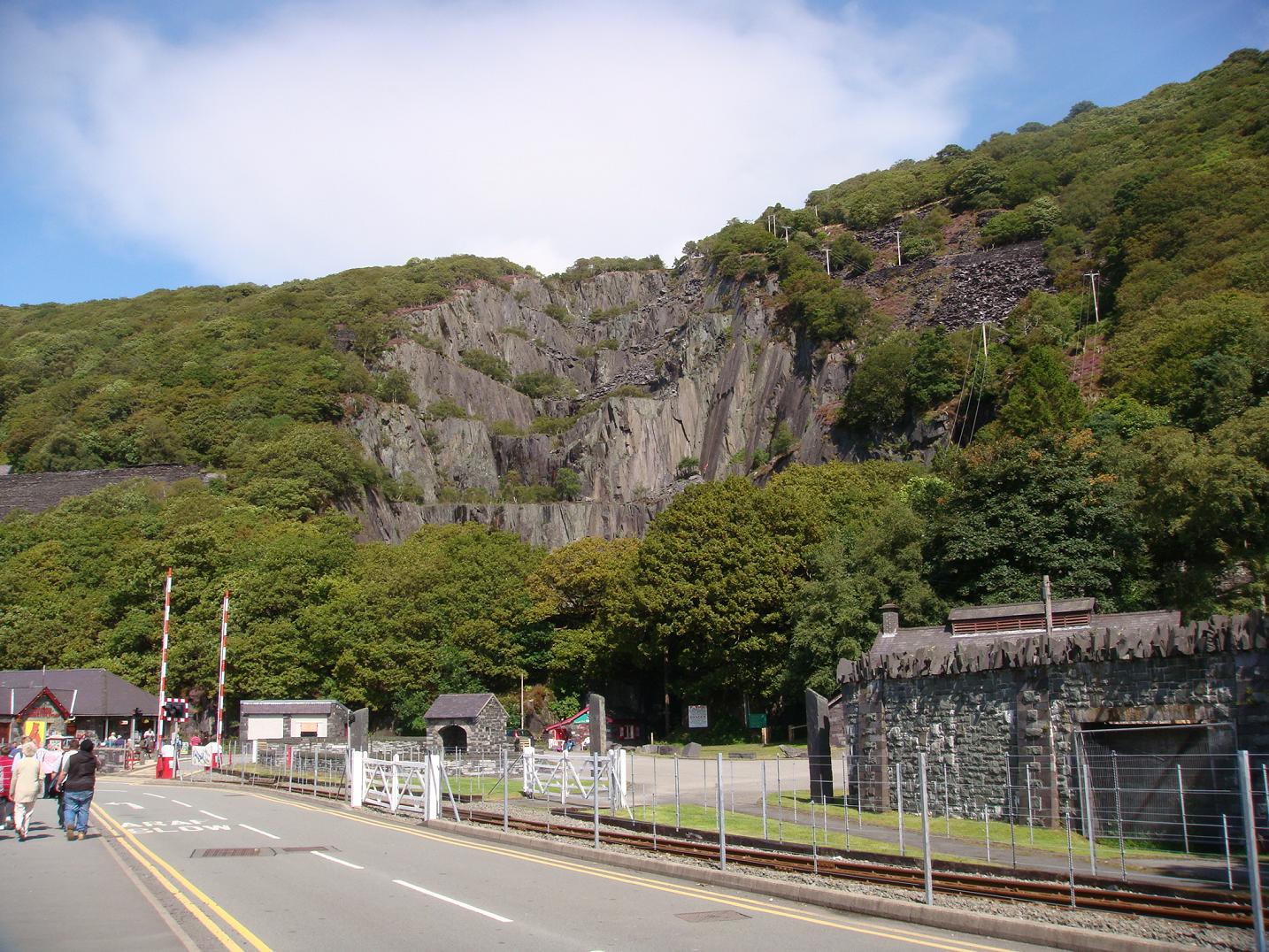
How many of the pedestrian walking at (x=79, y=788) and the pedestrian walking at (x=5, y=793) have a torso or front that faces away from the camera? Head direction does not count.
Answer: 2

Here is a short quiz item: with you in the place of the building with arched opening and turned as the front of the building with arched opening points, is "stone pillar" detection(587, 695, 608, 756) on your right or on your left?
on your left

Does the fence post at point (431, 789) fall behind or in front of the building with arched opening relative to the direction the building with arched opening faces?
in front

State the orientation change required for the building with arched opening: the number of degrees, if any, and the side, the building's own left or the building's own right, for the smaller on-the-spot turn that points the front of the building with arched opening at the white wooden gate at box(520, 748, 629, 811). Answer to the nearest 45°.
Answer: approximately 45° to the building's own left

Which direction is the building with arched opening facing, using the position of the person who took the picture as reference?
facing the viewer and to the left of the viewer

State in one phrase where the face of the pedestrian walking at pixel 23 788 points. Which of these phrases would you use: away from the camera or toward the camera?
away from the camera

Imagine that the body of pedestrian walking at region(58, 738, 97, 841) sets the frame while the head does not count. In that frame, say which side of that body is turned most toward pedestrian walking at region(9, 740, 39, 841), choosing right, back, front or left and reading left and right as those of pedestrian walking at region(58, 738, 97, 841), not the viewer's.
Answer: left

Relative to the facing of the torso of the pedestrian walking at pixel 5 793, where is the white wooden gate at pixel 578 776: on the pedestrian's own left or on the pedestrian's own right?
on the pedestrian's own right

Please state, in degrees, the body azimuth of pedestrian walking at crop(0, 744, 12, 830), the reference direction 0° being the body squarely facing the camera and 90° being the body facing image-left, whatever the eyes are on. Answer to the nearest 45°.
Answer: approximately 180°

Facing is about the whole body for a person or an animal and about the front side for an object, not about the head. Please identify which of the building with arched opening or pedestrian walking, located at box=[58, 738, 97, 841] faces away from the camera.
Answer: the pedestrian walking

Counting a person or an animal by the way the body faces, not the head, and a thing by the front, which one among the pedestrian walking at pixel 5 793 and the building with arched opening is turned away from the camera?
the pedestrian walking

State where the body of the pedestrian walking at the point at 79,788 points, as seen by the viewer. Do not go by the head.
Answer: away from the camera
